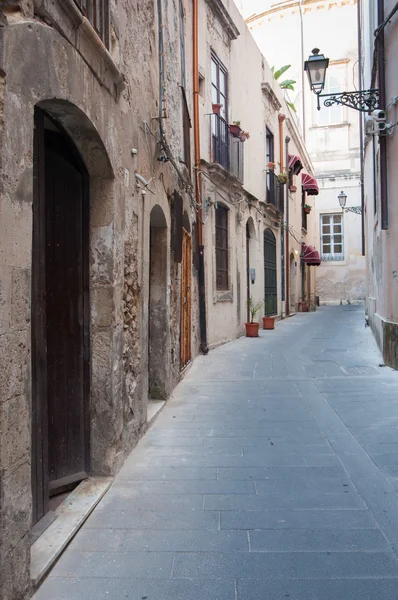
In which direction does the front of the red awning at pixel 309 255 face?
to the viewer's right

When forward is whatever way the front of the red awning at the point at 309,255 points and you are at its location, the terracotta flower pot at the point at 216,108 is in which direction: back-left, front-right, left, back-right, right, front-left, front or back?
right

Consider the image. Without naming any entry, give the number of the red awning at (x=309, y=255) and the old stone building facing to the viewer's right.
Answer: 2

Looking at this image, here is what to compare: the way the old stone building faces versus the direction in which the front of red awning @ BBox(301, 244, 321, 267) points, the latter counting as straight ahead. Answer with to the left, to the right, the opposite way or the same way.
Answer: the same way

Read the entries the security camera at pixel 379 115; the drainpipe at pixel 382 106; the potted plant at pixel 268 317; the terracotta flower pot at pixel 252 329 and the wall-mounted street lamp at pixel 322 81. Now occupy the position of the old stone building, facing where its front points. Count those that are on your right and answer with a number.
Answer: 0

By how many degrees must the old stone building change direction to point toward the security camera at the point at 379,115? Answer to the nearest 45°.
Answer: approximately 45° to its left

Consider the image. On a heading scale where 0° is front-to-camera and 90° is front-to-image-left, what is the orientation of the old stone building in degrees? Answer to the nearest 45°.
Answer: approximately 270°

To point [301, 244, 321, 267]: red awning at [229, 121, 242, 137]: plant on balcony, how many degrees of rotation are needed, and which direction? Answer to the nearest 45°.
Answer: approximately 90° to its right

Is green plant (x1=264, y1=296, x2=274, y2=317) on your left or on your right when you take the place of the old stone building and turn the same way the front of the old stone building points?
on your left

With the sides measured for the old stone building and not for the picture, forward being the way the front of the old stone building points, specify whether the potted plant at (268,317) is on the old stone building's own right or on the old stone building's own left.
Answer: on the old stone building's own left

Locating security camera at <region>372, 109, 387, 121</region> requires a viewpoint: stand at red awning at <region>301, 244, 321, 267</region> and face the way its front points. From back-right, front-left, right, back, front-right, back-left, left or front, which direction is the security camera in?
right

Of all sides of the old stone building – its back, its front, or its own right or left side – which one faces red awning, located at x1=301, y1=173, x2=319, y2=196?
left

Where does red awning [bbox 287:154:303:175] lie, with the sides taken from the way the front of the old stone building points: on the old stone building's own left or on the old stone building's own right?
on the old stone building's own left

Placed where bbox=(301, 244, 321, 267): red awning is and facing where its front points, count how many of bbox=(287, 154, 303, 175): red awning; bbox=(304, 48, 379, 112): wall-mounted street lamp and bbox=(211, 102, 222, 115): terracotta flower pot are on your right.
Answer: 3

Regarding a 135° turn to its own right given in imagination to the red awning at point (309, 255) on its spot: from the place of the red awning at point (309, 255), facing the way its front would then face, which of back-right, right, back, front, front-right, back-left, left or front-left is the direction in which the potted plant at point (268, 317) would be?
front-left

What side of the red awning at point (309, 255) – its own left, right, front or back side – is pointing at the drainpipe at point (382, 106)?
right
